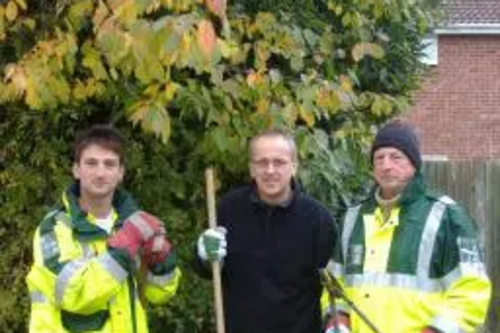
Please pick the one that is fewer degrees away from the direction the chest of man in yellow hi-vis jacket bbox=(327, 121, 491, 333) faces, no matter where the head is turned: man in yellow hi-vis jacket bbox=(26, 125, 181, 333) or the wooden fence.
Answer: the man in yellow hi-vis jacket

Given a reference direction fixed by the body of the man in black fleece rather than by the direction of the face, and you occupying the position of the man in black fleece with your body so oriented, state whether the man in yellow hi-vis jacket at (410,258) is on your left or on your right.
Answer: on your left

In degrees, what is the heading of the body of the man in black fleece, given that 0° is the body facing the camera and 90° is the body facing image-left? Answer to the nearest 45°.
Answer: approximately 0°

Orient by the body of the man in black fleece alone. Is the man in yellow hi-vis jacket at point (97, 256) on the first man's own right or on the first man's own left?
on the first man's own right

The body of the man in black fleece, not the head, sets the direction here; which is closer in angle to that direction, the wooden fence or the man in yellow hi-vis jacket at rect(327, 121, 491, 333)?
the man in yellow hi-vis jacket

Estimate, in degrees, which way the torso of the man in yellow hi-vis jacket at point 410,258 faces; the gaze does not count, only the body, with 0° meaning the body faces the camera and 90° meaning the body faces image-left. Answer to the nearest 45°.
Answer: approximately 45°

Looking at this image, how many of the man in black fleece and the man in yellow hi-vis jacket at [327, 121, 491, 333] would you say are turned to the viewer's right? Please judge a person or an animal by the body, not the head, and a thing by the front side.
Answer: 0
